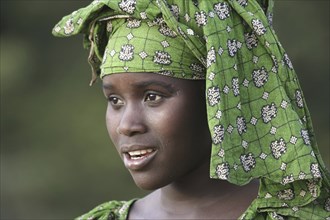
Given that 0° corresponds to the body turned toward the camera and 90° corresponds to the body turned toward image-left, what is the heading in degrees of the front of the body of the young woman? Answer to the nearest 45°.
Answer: approximately 45°

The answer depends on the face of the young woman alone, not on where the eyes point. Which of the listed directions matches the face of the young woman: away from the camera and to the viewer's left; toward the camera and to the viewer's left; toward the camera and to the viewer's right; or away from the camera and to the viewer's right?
toward the camera and to the viewer's left
